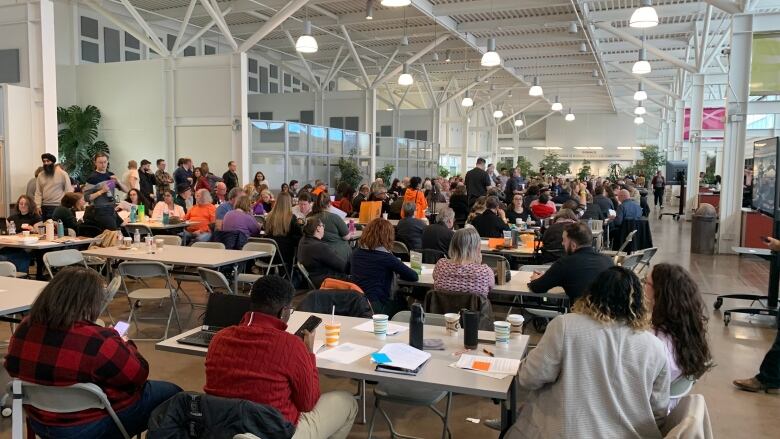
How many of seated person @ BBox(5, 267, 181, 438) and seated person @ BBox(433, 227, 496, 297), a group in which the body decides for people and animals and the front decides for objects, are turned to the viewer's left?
0

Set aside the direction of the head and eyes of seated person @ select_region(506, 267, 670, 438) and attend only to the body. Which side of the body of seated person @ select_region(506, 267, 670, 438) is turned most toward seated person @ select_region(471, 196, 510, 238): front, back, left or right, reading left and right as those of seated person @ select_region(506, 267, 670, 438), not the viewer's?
front

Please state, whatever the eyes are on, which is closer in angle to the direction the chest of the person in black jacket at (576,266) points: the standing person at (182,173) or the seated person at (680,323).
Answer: the standing person

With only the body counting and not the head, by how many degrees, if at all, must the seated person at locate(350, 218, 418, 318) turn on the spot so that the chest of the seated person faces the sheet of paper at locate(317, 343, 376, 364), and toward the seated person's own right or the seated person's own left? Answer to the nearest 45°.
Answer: approximately 135° to the seated person's own right

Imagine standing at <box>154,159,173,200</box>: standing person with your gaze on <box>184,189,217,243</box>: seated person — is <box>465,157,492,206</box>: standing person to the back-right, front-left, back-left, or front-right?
front-left

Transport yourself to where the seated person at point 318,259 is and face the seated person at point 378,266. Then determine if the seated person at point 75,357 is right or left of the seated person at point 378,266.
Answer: right

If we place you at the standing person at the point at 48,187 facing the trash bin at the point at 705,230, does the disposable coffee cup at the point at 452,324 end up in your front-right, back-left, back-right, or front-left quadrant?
front-right

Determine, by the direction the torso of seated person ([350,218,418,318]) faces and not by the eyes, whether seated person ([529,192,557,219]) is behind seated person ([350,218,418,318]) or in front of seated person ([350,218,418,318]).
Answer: in front

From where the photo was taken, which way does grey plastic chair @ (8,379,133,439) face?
away from the camera

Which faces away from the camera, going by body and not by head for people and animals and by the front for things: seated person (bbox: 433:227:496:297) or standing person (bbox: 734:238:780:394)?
the seated person

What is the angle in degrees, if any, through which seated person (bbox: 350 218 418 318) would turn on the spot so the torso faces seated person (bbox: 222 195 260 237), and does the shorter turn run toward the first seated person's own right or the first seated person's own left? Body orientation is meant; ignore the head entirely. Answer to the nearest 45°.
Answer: approximately 90° to the first seated person's own left

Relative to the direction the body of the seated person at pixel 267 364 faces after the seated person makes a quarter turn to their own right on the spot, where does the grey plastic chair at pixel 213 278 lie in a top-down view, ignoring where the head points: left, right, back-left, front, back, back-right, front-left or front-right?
back-left

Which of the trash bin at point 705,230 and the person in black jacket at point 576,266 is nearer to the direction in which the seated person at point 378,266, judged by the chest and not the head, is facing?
the trash bin

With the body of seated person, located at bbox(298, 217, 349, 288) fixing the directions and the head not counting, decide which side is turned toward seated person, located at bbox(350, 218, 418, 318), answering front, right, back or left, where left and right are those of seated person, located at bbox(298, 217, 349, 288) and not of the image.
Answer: right

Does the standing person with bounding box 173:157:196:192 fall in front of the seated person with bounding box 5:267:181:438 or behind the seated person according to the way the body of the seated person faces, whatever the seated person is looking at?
in front

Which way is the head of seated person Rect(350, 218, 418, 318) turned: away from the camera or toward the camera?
away from the camera

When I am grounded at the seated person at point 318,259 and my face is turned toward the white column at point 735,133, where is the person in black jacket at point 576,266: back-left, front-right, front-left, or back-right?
front-right

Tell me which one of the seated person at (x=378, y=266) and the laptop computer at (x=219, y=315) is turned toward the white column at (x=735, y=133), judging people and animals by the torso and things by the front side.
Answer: the seated person
